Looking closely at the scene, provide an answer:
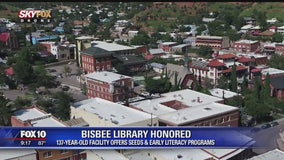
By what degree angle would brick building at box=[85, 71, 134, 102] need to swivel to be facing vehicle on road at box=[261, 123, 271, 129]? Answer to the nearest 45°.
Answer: approximately 90° to its left

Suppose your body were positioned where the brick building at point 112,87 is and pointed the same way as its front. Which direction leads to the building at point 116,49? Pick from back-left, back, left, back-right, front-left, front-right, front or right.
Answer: back-right

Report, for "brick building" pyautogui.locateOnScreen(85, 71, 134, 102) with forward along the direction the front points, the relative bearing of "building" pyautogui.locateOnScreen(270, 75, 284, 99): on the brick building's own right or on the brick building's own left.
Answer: on the brick building's own left

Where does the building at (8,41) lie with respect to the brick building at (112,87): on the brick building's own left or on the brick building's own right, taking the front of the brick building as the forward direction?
on the brick building's own right

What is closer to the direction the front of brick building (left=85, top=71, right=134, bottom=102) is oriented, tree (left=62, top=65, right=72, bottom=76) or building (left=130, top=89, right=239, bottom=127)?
the building

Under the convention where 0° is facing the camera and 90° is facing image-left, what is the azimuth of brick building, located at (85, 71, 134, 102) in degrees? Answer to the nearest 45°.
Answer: approximately 45°

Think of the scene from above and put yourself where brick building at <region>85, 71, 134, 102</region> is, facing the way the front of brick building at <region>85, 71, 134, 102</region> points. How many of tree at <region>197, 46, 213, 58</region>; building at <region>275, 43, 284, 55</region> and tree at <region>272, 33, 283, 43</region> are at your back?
3

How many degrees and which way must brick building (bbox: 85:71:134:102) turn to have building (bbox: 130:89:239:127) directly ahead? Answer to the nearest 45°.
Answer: approximately 90° to its left

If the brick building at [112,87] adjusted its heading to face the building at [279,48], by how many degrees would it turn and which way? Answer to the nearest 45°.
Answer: approximately 180°

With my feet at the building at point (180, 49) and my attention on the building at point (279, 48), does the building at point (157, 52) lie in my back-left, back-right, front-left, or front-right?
back-right

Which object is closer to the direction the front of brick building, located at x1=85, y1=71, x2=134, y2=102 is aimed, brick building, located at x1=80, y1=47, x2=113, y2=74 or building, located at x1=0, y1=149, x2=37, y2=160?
the building

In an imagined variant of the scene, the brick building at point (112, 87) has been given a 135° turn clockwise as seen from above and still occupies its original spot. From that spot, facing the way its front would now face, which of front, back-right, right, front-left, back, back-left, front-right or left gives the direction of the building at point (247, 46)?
front-right
